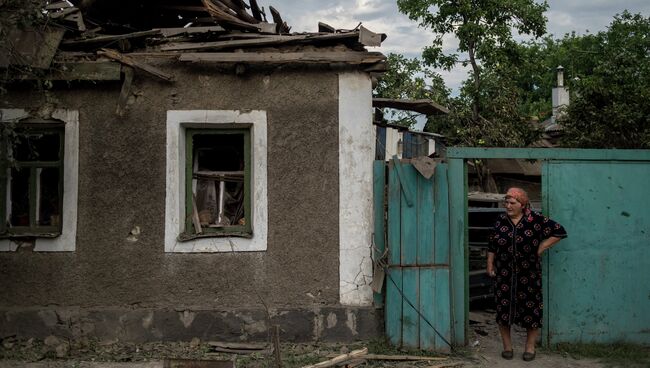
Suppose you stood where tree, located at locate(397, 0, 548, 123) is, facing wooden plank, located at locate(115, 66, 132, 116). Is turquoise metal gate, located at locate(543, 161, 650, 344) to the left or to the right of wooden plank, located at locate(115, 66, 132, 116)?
left

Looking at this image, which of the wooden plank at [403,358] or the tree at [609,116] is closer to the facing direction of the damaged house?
the wooden plank

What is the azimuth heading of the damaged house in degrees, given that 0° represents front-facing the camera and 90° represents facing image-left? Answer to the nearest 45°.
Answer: approximately 0°

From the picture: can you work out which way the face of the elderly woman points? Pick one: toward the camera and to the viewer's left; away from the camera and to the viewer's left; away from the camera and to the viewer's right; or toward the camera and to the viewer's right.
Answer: toward the camera and to the viewer's left

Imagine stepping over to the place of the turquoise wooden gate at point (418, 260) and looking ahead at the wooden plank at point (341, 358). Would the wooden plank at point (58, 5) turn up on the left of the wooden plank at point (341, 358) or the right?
right

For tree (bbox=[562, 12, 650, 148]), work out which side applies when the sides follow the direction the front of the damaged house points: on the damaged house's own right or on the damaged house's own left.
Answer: on the damaged house's own left

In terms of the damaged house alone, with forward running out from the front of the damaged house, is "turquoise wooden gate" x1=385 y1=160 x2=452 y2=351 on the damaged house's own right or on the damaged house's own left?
on the damaged house's own left

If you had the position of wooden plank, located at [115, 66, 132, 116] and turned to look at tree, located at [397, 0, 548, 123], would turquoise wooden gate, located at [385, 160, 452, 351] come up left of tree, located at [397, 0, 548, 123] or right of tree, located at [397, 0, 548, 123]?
right

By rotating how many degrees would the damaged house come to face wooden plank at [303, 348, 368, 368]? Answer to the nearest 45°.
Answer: approximately 45° to its left

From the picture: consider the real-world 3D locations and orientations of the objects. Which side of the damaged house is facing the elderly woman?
left

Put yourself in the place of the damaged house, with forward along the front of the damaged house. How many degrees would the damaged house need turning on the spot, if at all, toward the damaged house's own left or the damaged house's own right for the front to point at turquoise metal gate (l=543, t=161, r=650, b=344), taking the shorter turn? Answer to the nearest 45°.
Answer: approximately 90° to the damaged house's own left
